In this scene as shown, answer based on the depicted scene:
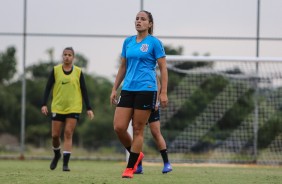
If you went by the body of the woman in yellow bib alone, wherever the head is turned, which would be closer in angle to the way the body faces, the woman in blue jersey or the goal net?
the woman in blue jersey

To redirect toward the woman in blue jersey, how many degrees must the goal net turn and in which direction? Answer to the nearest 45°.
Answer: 0° — it already faces them

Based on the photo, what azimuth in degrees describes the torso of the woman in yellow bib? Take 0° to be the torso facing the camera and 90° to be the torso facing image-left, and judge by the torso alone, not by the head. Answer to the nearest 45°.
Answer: approximately 0°

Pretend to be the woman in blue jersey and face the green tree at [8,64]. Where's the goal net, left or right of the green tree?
right

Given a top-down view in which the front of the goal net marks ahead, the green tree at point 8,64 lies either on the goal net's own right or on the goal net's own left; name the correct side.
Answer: on the goal net's own right

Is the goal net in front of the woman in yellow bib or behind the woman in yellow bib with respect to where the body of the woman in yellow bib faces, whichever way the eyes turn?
behind

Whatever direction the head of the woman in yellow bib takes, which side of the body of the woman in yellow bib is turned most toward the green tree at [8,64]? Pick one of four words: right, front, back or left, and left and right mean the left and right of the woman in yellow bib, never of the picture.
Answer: back

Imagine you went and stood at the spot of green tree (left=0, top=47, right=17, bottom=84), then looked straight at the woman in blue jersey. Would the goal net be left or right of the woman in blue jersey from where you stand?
left

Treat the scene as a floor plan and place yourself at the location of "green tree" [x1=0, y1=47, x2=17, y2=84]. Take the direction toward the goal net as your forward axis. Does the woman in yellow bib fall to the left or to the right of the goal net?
right

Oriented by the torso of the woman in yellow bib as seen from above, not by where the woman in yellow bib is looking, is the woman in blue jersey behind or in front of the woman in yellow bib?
in front
